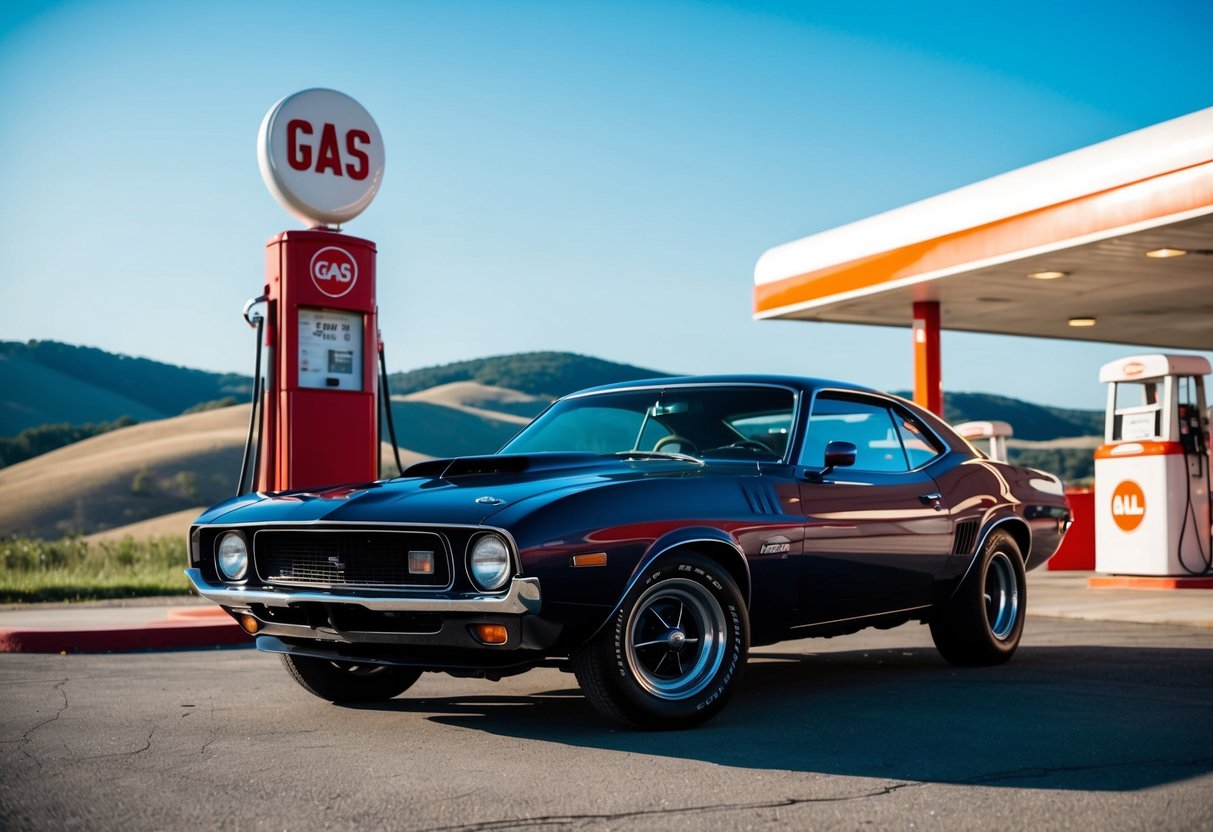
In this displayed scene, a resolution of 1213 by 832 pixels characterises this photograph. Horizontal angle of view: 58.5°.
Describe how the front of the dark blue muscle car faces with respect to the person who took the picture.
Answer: facing the viewer and to the left of the viewer

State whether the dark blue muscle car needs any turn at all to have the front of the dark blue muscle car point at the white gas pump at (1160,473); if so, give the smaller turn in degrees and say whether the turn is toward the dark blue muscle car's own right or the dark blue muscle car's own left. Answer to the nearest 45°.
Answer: approximately 180°

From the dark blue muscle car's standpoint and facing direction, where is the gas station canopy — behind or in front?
behind

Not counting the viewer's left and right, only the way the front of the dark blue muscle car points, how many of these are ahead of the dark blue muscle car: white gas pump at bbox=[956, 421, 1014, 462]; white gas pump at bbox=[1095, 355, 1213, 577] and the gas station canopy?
0

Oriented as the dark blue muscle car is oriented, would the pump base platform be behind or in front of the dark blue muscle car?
behind

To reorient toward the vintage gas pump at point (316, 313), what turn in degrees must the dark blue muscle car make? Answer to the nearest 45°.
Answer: approximately 90° to its right
